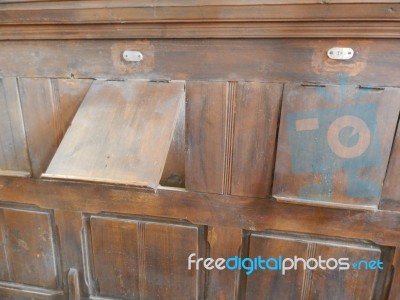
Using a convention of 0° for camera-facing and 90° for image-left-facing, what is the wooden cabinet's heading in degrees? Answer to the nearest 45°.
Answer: approximately 0°
